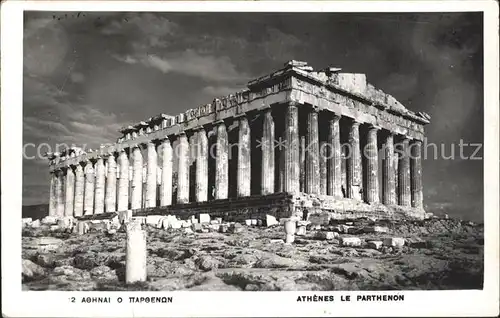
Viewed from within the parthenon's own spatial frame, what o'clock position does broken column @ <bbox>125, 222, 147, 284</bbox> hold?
The broken column is roughly at 2 o'clock from the parthenon.

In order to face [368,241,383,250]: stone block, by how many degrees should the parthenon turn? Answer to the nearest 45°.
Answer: approximately 45° to its right

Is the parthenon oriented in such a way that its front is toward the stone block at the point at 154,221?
no

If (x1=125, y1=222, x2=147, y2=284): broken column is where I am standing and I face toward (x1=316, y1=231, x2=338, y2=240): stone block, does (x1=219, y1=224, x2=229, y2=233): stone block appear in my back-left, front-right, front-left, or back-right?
front-left

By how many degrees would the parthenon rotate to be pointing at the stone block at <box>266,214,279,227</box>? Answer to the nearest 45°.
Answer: approximately 45° to its right

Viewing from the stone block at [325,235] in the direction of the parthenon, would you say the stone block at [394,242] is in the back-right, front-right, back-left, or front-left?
back-right

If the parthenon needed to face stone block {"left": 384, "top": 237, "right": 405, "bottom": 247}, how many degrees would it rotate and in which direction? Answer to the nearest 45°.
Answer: approximately 45° to its right

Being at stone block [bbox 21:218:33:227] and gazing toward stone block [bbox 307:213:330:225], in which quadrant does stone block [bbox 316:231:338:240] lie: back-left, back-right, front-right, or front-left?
front-right

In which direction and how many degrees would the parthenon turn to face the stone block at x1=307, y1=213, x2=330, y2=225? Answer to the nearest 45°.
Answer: approximately 45° to its right

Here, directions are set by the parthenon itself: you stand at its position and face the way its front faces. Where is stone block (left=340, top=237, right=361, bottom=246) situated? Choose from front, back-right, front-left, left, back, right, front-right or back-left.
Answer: front-right

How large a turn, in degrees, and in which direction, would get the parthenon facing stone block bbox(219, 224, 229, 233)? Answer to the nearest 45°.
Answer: approximately 45° to its right
